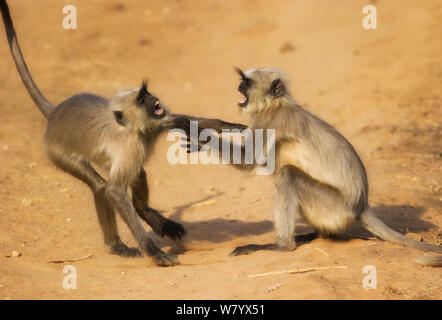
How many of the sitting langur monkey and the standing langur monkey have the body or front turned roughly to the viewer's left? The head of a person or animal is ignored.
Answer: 1

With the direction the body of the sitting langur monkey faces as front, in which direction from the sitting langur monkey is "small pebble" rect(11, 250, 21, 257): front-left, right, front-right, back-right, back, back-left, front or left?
front

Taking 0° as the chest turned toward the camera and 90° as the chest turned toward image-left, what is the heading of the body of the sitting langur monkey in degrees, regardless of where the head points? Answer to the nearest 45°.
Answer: approximately 90°

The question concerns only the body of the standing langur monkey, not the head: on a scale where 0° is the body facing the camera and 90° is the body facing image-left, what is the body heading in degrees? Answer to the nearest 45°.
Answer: approximately 270°

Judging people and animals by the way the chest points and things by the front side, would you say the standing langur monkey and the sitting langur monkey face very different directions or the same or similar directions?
very different directions

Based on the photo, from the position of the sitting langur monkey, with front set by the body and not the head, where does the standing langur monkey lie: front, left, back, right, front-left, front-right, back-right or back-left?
front
